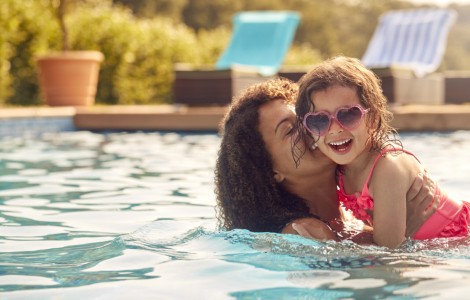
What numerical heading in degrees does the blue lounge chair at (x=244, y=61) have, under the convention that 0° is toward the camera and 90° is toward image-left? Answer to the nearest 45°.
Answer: approximately 45°

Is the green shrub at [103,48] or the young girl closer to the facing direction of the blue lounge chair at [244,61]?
the young girl

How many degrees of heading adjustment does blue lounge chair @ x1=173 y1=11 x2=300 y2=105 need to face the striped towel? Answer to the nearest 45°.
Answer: approximately 135° to its left

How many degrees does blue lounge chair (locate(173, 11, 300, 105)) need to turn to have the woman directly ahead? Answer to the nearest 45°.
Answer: approximately 45° to its left

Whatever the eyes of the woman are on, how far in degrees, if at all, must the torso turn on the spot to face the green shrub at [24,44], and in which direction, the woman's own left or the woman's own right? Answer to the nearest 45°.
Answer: approximately 135° to the woman's own left

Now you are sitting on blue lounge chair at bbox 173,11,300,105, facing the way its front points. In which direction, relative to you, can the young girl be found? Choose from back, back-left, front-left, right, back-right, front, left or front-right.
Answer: front-left

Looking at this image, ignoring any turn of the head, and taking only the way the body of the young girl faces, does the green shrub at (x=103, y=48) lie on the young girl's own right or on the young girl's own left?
on the young girl's own right

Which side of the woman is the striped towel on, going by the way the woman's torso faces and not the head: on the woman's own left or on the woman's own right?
on the woman's own left

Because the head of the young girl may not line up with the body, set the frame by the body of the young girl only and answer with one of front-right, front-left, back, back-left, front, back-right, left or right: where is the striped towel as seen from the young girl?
back-right

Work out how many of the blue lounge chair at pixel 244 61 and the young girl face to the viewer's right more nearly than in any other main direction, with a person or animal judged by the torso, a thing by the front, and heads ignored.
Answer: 0

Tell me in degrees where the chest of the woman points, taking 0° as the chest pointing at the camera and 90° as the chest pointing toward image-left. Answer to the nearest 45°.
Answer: approximately 270°

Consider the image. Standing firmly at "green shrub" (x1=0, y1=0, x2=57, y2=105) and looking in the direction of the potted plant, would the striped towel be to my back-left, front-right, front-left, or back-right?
front-left

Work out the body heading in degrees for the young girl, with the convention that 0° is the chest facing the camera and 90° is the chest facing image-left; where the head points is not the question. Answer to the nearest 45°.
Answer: approximately 45°

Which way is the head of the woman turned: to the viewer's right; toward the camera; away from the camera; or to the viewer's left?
to the viewer's right

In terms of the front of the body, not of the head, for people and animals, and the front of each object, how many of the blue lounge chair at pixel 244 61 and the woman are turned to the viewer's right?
1
